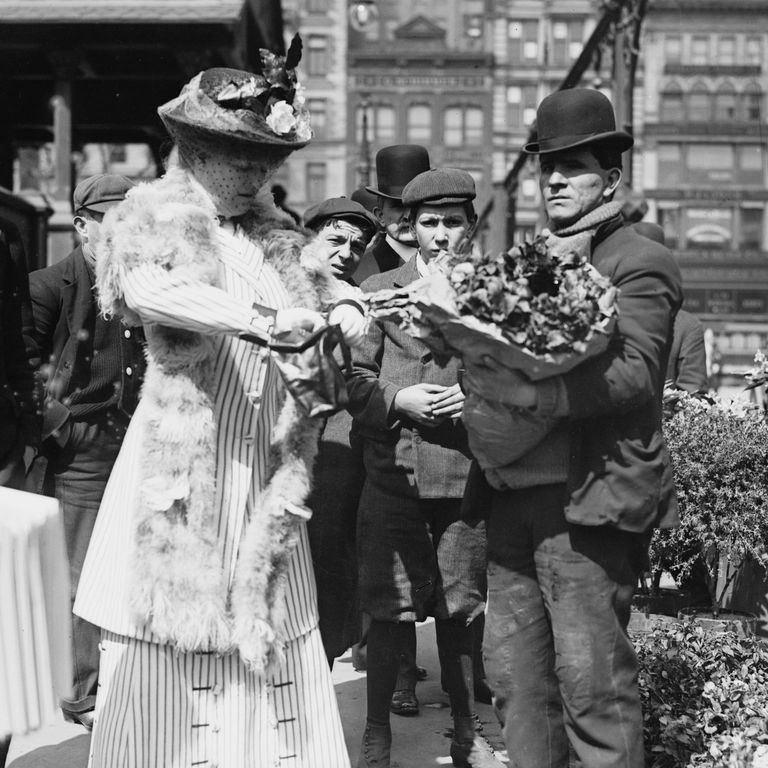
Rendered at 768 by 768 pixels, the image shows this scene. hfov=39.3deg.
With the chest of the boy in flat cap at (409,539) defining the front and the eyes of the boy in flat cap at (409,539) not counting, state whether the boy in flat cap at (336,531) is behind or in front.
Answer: behind

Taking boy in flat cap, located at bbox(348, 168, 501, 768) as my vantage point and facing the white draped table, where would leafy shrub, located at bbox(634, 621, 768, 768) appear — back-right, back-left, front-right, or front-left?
back-left

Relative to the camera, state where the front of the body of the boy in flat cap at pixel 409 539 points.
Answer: toward the camera

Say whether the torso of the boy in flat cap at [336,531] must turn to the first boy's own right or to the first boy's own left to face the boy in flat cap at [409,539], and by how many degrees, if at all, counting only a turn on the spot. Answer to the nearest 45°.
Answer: approximately 45° to the first boy's own left

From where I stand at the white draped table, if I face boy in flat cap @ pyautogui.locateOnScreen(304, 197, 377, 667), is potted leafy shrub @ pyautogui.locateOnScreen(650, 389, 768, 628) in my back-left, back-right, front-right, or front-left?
front-right

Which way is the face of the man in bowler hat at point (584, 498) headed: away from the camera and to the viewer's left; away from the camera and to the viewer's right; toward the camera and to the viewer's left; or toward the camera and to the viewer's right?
toward the camera and to the viewer's left

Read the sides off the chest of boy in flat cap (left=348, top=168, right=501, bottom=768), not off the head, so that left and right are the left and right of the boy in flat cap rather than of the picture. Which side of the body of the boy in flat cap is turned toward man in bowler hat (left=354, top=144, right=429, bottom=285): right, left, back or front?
back

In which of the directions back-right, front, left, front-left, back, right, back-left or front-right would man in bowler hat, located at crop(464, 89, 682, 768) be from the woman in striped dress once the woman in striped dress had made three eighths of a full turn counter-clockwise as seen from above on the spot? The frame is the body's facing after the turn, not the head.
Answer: right

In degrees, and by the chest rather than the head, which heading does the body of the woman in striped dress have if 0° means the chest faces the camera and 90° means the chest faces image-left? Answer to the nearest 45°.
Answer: approximately 315°

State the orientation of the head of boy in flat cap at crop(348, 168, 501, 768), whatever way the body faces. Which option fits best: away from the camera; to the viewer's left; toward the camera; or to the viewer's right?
toward the camera

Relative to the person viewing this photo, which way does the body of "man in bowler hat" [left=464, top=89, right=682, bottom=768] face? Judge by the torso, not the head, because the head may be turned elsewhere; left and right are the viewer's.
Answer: facing the viewer and to the left of the viewer

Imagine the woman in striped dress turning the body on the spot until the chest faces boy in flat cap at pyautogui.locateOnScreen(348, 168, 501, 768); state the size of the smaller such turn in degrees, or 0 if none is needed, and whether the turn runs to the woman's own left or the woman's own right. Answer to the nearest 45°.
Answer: approximately 90° to the woman's own left

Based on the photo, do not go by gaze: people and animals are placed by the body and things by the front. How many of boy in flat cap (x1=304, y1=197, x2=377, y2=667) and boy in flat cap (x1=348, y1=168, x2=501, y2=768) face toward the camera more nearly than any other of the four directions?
2
